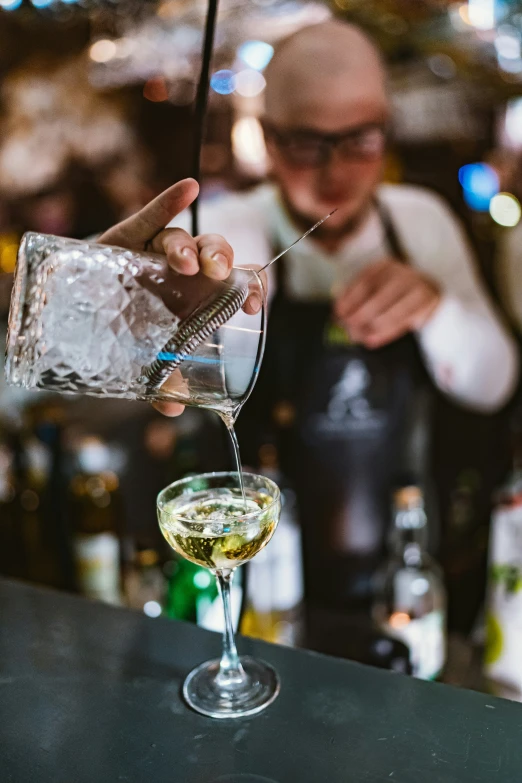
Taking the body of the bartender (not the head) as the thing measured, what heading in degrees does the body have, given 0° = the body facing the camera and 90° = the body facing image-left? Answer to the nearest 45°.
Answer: approximately 0°
